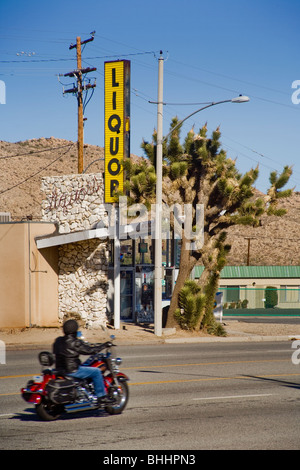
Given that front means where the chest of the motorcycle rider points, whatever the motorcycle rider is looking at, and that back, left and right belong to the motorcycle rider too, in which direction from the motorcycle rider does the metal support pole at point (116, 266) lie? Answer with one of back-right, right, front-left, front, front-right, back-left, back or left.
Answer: front-left

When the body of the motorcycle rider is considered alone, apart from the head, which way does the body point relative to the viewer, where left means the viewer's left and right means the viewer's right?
facing away from the viewer and to the right of the viewer

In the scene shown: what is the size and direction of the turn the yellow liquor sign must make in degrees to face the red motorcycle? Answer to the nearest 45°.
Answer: approximately 45° to its left

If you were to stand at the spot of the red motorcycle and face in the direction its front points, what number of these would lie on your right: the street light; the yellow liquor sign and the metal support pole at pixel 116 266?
0

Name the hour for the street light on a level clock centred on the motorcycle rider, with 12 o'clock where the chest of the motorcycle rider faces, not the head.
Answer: The street light is roughly at 11 o'clock from the motorcycle rider.

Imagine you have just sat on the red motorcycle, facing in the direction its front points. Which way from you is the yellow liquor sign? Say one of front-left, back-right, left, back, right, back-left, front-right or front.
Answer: front-left

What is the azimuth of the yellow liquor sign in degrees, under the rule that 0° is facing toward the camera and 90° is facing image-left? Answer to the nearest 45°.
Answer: approximately 45°

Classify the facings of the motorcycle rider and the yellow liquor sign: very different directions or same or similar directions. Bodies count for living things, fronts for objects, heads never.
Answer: very different directions

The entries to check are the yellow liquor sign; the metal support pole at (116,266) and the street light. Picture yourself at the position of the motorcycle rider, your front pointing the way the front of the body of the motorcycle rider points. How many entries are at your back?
0

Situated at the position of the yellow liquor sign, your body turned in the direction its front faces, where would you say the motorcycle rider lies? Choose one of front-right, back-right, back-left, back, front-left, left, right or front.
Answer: front-left

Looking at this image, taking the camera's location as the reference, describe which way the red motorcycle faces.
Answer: facing away from the viewer and to the right of the viewer
